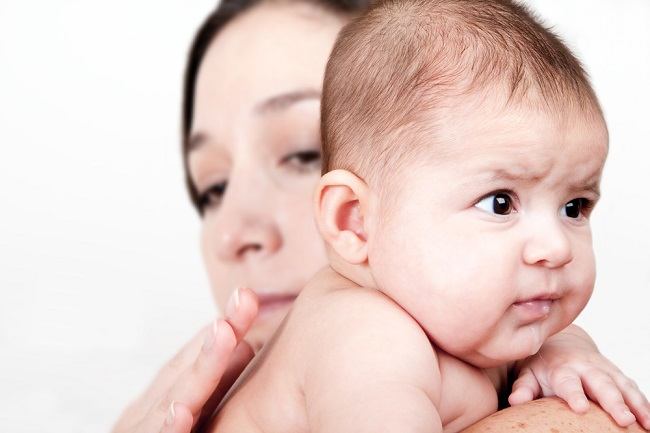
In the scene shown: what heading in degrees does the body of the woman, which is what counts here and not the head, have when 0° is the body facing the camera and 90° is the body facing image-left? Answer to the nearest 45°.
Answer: approximately 45°

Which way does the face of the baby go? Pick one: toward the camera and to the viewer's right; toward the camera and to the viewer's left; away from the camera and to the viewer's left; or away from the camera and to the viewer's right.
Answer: toward the camera and to the viewer's right
